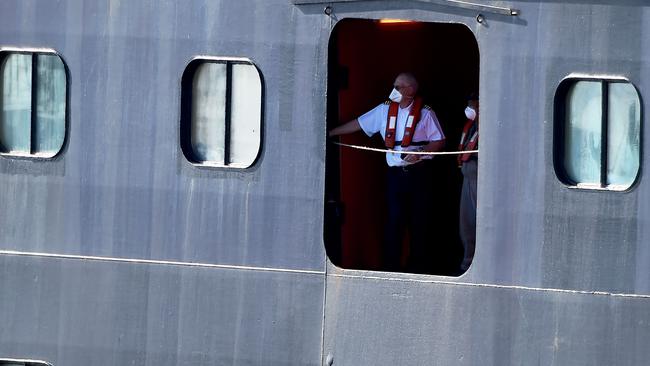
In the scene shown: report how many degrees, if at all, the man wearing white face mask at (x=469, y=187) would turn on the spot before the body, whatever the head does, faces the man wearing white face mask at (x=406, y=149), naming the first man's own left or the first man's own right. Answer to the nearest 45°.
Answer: approximately 45° to the first man's own right

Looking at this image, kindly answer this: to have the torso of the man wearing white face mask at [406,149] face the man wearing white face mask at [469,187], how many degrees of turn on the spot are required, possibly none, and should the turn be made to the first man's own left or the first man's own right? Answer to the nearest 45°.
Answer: approximately 135° to the first man's own left

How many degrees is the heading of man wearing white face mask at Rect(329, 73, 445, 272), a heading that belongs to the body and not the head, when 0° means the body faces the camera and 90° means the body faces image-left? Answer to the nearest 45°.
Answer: approximately 45°

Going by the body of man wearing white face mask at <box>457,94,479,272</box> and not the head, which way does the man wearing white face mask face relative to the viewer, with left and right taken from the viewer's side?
facing the viewer and to the left of the viewer

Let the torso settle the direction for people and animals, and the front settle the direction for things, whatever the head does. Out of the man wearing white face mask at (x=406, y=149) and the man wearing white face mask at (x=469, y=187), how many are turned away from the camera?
0
